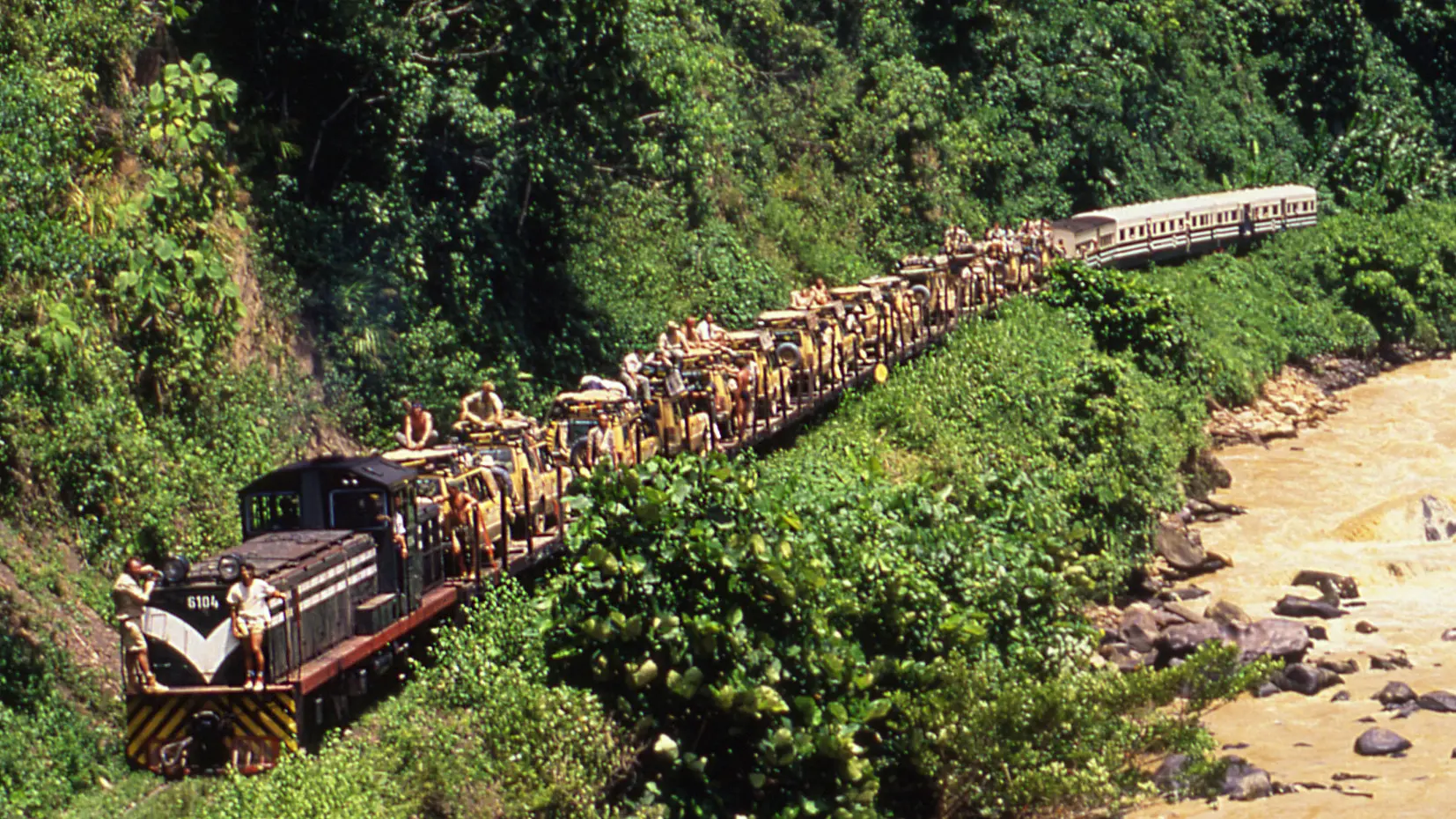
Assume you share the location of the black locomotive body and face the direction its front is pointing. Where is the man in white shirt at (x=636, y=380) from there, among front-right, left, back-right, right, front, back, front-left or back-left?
back

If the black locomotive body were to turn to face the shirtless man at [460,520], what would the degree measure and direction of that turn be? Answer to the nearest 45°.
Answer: approximately 180°

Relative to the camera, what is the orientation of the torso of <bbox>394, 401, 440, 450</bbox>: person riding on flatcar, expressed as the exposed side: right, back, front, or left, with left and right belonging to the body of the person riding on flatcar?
front

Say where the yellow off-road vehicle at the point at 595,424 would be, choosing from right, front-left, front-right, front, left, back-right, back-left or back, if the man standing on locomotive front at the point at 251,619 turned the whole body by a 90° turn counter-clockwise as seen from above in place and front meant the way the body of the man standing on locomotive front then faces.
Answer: front-left

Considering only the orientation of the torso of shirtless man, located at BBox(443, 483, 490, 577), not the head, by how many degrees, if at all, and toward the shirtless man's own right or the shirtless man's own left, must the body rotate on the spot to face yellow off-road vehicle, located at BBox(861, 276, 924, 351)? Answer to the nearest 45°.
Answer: approximately 180°

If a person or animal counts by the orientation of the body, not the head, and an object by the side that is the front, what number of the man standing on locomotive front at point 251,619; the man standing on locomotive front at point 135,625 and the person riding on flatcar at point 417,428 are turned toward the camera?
2

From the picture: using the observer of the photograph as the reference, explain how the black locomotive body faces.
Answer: facing the viewer and to the left of the viewer

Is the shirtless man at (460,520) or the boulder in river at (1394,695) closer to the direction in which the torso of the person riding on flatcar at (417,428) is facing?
the shirtless man
